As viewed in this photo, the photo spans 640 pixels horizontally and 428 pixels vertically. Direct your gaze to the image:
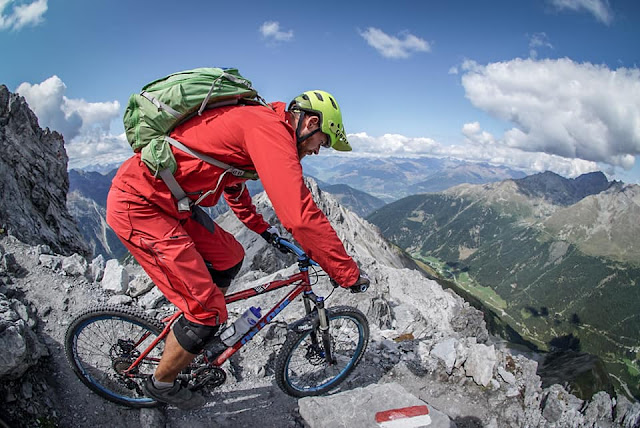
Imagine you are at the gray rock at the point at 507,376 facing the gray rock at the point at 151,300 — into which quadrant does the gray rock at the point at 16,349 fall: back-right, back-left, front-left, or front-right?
front-left

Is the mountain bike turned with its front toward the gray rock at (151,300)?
no

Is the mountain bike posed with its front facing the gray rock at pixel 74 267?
no

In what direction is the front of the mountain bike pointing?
to the viewer's right

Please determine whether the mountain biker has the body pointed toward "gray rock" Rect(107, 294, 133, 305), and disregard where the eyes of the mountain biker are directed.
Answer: no

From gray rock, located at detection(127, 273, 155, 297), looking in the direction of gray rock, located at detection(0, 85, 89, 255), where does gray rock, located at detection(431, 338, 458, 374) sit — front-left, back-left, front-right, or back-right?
back-right

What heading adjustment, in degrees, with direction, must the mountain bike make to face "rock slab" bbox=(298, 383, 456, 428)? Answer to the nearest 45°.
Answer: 0° — it already faces it

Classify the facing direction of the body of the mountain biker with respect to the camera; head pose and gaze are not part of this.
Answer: to the viewer's right
